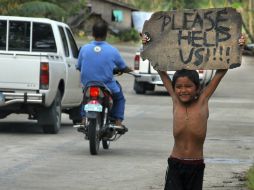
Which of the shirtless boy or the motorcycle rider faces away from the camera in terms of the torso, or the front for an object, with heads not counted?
the motorcycle rider

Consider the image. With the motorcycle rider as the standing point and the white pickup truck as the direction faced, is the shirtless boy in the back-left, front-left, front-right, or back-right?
back-left

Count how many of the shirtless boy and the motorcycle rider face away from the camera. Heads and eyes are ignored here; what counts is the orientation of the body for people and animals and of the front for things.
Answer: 1

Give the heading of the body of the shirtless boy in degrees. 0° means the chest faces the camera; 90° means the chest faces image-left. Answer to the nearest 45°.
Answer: approximately 0°

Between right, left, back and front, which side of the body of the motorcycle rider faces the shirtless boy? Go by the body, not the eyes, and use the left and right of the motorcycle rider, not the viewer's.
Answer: back

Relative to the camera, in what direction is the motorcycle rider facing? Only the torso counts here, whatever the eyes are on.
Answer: away from the camera

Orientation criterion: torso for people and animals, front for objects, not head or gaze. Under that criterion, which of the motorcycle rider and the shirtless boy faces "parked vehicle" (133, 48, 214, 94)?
the motorcycle rider
